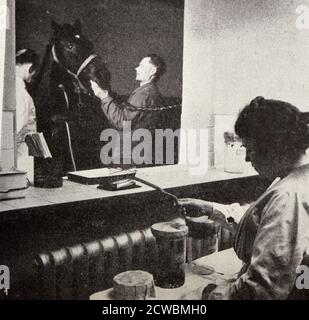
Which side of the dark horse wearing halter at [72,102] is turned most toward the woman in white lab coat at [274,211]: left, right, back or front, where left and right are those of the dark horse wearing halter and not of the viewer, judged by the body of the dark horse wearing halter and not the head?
front

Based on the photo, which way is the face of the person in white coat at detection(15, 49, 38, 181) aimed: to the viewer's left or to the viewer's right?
to the viewer's right

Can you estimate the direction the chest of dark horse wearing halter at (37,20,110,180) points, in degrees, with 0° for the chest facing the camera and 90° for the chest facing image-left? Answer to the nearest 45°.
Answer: approximately 315°
